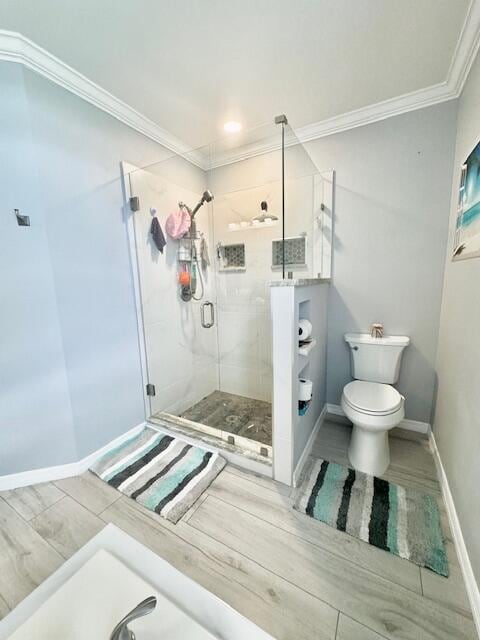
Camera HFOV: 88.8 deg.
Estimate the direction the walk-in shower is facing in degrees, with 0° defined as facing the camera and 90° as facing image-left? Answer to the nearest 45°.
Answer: approximately 45°

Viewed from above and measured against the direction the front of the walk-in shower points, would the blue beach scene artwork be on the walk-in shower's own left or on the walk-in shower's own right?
on the walk-in shower's own left

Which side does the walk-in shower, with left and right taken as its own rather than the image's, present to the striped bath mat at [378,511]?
left
